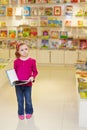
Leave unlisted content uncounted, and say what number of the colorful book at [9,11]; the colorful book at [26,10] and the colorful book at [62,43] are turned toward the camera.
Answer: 3

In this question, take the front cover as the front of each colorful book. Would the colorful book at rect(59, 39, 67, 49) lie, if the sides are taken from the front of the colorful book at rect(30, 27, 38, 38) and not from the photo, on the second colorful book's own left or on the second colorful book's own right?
on the second colorful book's own left

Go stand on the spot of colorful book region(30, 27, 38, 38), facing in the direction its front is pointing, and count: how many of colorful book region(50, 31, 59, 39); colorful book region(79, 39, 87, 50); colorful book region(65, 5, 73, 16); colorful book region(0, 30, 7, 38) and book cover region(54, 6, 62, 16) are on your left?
4

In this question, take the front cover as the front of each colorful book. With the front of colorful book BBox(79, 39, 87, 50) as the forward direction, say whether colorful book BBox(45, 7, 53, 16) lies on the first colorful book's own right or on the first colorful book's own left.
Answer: on the first colorful book's own right

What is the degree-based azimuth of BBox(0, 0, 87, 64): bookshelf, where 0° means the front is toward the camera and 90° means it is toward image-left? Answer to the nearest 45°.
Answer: approximately 0°

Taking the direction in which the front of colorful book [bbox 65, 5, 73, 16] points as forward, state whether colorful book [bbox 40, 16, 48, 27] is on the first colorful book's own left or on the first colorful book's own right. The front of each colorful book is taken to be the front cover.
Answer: on the first colorful book's own right

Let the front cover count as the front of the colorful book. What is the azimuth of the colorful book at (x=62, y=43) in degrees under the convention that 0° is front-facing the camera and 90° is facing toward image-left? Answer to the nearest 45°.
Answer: approximately 0°

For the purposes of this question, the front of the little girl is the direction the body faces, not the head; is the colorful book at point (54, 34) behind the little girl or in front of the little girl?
behind

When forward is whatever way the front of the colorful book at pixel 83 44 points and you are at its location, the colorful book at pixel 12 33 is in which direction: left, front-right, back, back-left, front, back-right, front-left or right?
right
